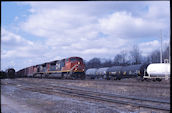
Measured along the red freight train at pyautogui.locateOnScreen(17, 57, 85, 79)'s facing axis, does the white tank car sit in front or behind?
in front

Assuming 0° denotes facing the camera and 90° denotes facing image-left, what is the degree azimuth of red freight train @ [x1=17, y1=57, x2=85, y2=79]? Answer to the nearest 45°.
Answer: approximately 315°
